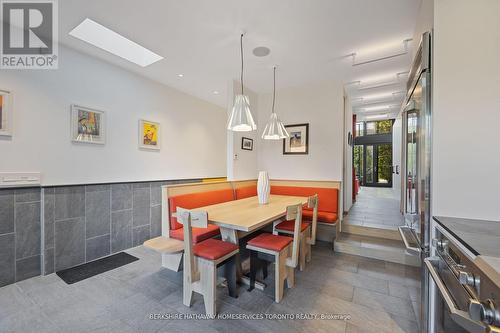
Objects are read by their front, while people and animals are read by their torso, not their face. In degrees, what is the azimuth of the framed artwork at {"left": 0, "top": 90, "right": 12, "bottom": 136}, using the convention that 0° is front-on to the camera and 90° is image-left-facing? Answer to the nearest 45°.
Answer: approximately 315°

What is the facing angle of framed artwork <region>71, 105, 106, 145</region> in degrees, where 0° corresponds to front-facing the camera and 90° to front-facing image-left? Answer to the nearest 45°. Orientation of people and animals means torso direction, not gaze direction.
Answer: approximately 315°

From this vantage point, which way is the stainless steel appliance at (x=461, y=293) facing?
to the viewer's left

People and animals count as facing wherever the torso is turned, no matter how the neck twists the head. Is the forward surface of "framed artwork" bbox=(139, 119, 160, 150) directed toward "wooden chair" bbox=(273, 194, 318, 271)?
yes

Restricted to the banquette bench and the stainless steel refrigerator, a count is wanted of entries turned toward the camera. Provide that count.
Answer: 1

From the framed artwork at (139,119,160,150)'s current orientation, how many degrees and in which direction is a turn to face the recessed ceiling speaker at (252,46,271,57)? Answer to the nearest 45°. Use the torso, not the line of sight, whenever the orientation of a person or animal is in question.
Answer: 0° — it already faces it

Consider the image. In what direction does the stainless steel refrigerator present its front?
to the viewer's left

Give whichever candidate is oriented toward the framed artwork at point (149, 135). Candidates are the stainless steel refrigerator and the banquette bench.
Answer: the stainless steel refrigerator

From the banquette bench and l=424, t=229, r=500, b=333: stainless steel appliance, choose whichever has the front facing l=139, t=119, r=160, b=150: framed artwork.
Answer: the stainless steel appliance

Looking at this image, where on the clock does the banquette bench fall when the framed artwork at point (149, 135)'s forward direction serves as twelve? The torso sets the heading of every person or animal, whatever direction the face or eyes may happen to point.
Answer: The banquette bench is roughly at 10 o'clock from the framed artwork.

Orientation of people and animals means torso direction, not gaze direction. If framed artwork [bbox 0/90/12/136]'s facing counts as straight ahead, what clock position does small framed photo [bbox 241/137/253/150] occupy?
The small framed photo is roughly at 9 o'clock from the framed artwork.
